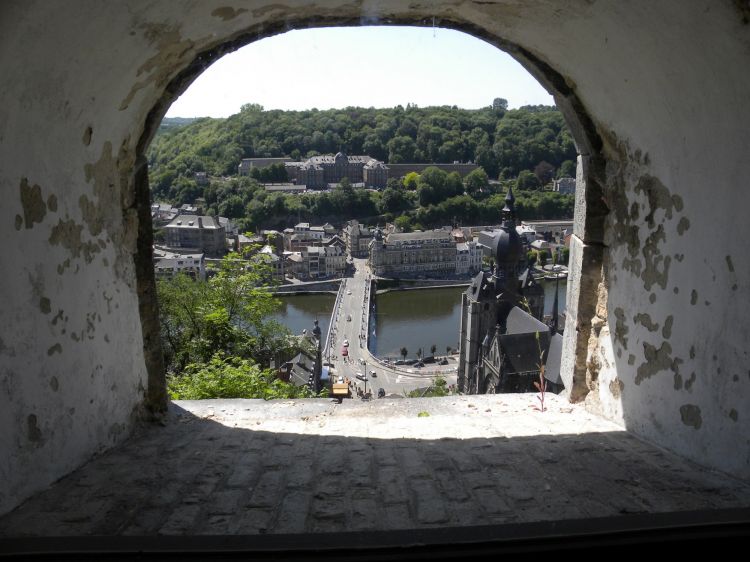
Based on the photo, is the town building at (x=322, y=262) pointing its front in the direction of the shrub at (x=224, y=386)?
yes

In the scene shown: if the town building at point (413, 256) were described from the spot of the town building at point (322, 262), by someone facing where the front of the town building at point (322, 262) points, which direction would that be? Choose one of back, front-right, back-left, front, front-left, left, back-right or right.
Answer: left

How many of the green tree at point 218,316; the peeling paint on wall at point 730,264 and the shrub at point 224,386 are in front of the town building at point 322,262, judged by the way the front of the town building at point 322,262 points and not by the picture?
3

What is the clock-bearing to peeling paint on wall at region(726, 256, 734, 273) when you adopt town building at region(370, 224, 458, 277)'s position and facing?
The peeling paint on wall is roughly at 12 o'clock from the town building.

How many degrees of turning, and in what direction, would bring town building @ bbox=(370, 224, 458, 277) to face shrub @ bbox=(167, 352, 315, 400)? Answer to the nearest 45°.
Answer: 0° — it already faces it

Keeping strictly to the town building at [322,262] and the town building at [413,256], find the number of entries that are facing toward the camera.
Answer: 2

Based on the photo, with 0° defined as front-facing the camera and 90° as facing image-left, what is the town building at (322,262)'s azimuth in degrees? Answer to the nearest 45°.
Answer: approximately 0°

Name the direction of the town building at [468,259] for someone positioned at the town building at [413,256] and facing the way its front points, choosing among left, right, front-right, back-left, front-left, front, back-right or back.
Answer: left

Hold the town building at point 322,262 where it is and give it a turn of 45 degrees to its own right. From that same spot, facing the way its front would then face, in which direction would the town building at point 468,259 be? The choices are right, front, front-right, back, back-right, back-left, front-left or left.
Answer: back-left

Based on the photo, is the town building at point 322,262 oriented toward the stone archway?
yes

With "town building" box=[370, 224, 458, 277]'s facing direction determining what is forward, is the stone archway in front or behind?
in front
